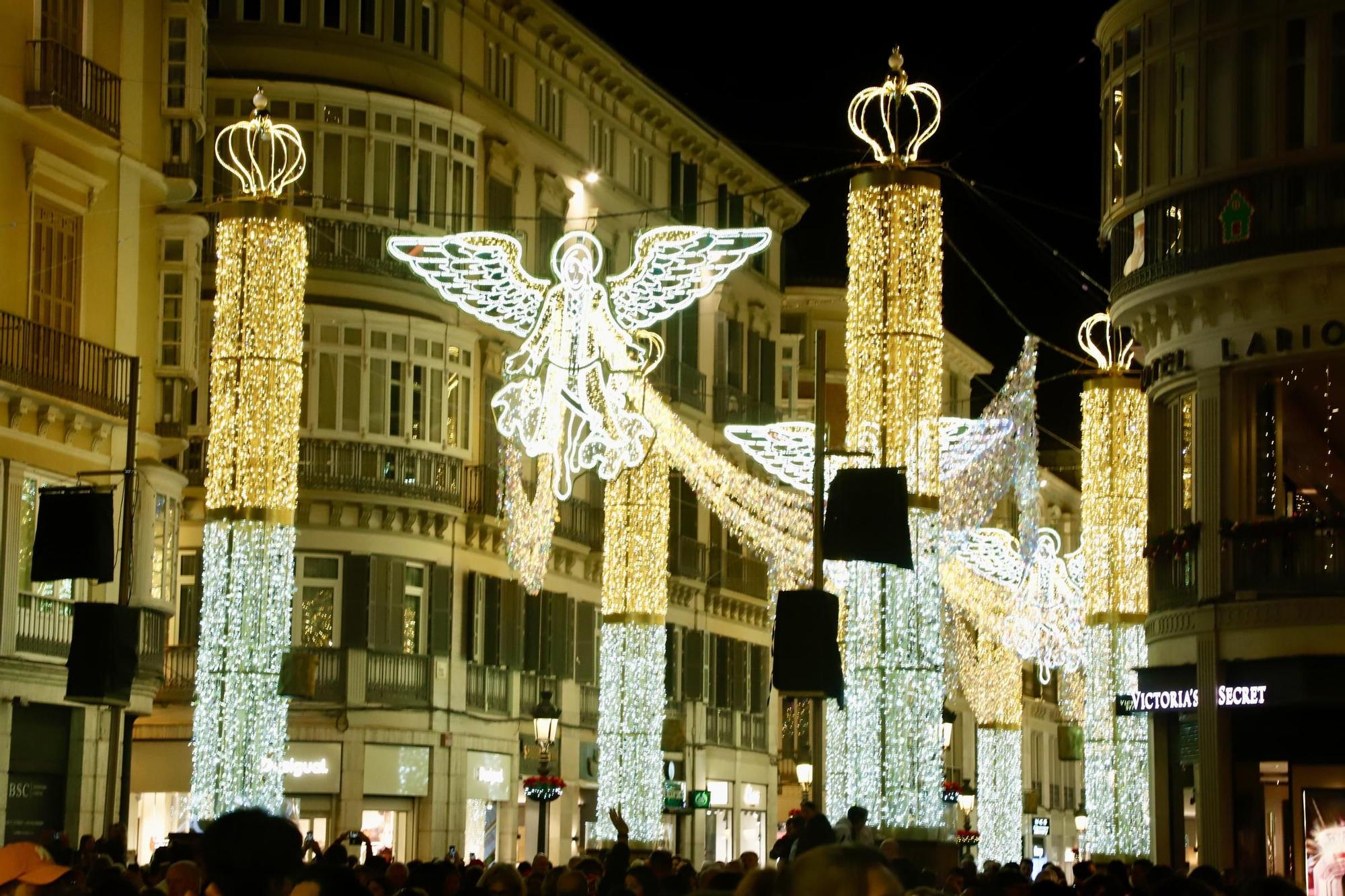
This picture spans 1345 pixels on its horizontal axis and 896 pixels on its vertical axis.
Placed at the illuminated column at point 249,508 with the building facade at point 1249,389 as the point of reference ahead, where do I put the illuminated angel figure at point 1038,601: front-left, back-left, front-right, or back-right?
front-left

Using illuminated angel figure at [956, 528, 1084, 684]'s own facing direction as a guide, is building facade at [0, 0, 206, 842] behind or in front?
in front

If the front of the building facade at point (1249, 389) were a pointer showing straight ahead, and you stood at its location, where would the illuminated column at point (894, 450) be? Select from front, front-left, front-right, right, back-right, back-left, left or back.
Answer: front

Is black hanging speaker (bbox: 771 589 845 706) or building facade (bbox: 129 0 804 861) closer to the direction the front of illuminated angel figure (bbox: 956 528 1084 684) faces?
the black hanging speaker

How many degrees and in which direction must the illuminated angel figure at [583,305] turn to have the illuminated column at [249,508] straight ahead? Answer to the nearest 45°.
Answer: approximately 45° to its right

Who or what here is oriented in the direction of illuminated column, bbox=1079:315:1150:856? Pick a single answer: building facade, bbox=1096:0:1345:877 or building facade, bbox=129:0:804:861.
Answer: building facade, bbox=129:0:804:861

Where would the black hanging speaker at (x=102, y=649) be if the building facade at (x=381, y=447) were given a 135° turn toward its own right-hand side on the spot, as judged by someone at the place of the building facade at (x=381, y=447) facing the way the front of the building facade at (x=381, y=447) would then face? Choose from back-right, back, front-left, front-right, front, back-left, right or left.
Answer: left

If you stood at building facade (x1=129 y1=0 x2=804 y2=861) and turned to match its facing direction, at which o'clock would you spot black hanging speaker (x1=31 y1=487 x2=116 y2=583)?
The black hanging speaker is roughly at 2 o'clock from the building facade.

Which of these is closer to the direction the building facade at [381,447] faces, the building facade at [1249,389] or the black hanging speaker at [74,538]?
the building facade

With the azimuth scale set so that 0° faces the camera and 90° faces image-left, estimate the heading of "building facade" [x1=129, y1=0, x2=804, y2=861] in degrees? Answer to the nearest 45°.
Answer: approximately 315°

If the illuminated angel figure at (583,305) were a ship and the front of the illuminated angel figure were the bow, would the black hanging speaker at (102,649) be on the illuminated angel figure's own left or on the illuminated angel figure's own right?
on the illuminated angel figure's own right

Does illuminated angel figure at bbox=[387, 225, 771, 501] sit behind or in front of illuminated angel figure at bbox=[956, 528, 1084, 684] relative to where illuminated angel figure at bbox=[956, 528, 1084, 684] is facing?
in front

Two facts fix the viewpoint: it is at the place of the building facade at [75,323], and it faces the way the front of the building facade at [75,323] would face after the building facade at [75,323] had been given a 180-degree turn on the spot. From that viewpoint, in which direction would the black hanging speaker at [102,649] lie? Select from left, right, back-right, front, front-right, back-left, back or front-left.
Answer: back-left

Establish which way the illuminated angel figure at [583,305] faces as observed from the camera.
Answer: facing the viewer

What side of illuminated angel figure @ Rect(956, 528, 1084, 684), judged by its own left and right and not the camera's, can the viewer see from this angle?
front

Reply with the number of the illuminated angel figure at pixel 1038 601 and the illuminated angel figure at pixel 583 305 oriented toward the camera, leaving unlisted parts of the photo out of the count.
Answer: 2
